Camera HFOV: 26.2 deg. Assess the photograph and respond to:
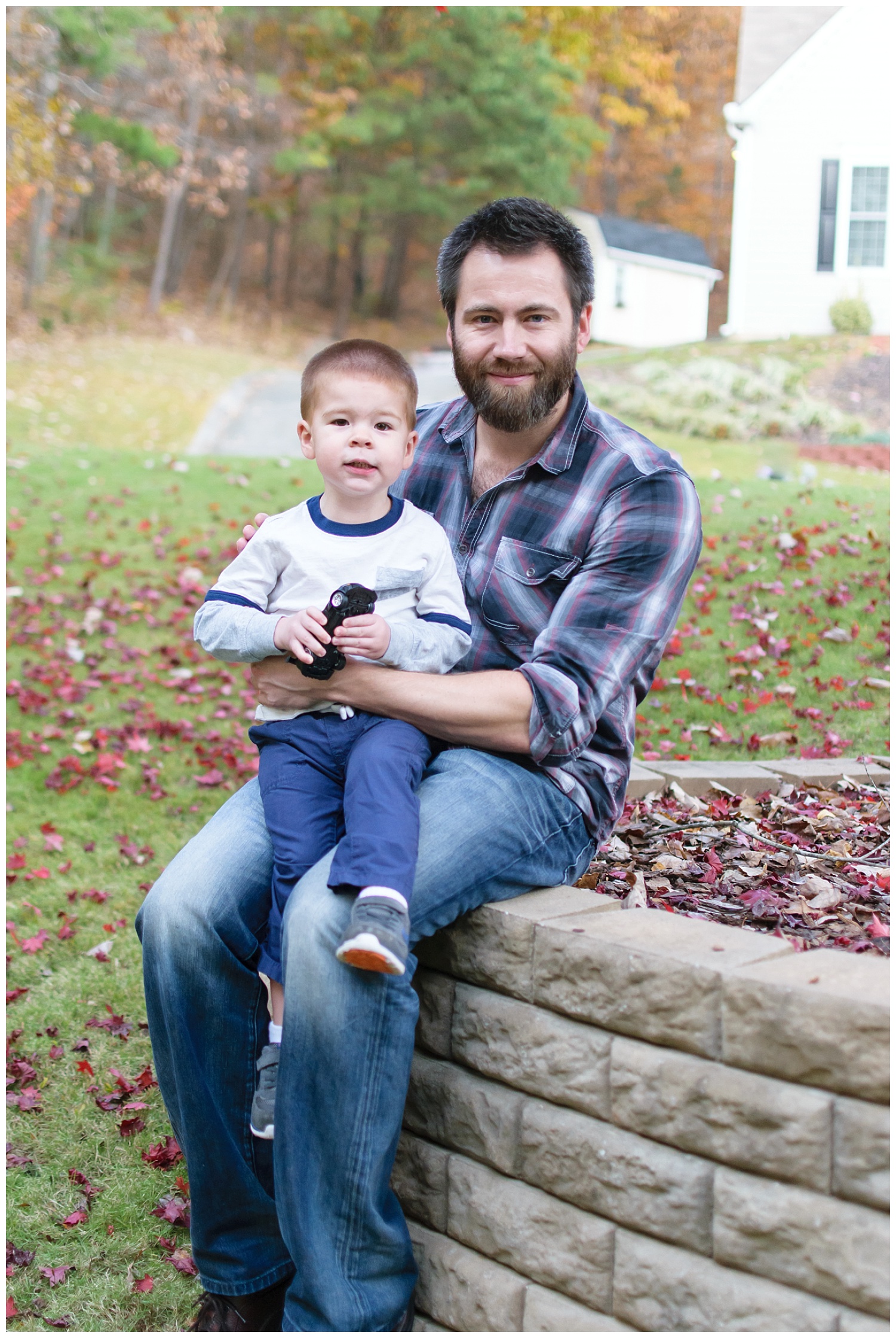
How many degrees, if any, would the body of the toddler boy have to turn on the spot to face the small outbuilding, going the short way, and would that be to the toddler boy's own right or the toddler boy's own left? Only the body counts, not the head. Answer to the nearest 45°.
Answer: approximately 180°

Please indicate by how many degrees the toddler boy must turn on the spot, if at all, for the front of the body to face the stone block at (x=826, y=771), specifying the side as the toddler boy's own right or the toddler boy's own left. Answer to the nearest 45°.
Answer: approximately 135° to the toddler boy's own left

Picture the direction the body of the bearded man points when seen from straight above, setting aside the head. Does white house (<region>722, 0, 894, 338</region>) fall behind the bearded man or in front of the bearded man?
behind

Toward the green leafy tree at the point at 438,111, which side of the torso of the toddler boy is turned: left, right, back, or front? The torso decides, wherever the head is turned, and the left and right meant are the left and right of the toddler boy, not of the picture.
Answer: back

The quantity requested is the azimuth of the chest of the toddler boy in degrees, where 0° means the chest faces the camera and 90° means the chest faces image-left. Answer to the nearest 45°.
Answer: approximately 0°

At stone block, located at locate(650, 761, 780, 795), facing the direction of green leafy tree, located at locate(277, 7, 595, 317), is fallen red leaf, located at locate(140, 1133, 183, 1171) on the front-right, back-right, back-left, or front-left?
back-left
